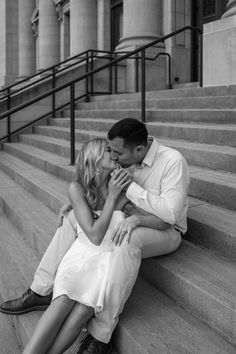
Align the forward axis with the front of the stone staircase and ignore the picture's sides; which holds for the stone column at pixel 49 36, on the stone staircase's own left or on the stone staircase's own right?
on the stone staircase's own right

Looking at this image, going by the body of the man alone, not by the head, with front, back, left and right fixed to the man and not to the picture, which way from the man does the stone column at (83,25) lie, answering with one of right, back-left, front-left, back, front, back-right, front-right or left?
back-right

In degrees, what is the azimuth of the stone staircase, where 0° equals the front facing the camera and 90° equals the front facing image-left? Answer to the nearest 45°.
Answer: approximately 45°

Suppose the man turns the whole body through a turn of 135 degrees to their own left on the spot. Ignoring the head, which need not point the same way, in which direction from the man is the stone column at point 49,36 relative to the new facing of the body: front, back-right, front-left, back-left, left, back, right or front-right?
left

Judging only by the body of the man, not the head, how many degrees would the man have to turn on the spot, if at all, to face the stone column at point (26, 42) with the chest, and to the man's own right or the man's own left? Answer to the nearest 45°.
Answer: approximately 135° to the man's own right

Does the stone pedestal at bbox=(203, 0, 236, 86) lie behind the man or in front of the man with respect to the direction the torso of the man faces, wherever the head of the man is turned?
behind
